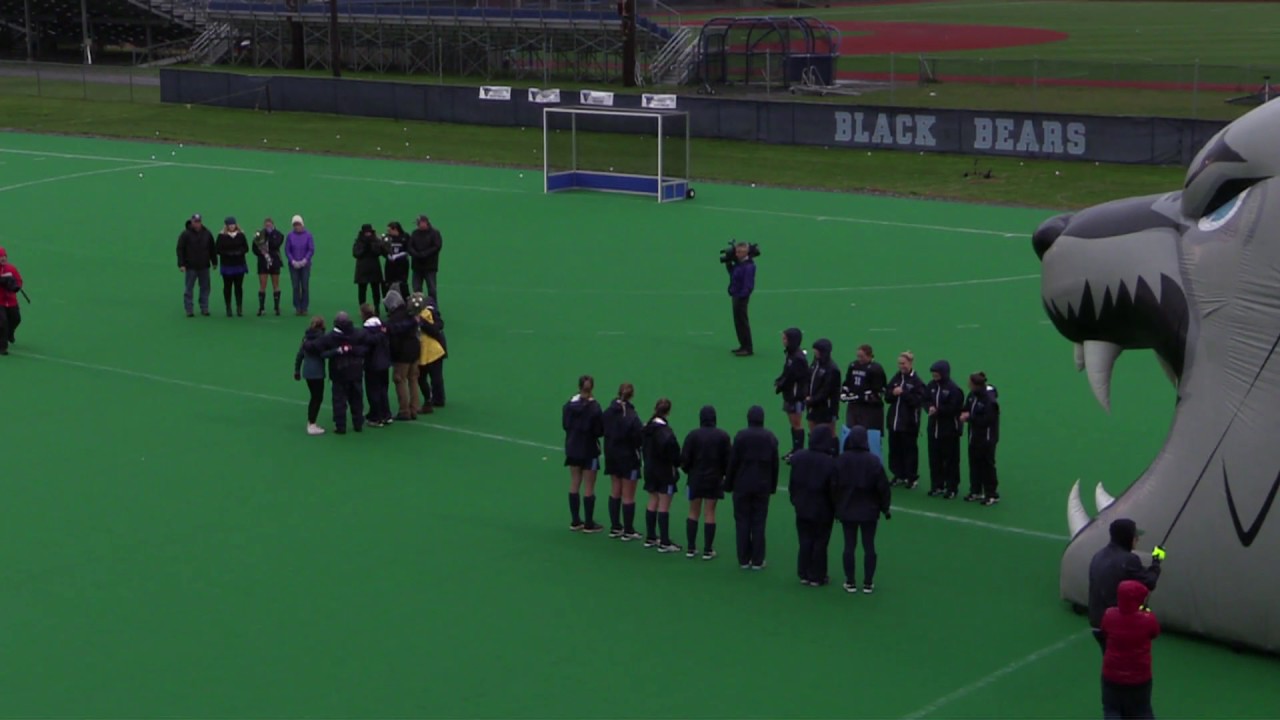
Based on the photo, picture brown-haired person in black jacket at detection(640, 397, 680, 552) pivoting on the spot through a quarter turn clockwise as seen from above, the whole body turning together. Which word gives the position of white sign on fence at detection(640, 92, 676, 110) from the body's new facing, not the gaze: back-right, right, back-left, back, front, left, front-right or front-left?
back-left

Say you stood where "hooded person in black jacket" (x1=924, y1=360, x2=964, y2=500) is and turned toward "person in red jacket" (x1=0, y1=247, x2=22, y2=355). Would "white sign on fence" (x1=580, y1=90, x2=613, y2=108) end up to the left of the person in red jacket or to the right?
right

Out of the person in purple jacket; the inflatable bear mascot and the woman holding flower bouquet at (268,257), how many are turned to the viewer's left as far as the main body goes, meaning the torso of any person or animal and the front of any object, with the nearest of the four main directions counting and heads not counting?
1

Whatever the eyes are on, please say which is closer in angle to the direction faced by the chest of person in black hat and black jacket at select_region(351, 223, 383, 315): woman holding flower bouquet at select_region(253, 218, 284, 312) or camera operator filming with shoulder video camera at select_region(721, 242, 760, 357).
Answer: the camera operator filming with shoulder video camera

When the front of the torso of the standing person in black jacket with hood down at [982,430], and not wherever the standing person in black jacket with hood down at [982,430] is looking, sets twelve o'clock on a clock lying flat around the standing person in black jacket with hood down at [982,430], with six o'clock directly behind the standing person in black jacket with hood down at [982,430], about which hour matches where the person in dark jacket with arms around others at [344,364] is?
the person in dark jacket with arms around others at [344,364] is roughly at 2 o'clock from the standing person in black jacket with hood down at [982,430].

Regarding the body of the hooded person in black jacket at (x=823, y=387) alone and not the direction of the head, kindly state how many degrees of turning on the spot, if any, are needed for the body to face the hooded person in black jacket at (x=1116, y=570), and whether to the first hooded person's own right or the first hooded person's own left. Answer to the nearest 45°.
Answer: approximately 45° to the first hooded person's own left

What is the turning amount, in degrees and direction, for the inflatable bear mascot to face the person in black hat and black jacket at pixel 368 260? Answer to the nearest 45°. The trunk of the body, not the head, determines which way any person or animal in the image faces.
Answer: approximately 45° to its right

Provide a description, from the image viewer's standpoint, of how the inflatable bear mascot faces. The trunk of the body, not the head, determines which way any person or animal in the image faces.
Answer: facing to the left of the viewer

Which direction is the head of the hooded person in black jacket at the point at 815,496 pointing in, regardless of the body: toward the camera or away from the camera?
away from the camera

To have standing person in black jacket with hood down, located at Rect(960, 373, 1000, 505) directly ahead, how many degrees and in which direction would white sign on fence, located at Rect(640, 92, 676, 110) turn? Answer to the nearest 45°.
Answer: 0° — it already faces them

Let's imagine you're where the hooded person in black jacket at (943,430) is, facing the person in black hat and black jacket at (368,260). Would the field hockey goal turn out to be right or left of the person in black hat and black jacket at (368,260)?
right

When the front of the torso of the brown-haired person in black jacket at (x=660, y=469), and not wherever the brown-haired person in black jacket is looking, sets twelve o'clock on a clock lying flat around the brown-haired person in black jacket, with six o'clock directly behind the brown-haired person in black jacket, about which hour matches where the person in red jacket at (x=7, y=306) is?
The person in red jacket is roughly at 9 o'clock from the brown-haired person in black jacket.

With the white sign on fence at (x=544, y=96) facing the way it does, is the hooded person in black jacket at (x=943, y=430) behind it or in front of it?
in front

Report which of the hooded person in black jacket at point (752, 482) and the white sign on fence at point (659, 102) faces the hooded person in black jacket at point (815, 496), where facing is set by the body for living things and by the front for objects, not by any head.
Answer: the white sign on fence

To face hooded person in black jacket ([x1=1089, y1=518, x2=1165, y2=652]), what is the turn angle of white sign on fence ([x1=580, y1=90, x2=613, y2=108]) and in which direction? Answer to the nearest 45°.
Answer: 0° — it already faces them

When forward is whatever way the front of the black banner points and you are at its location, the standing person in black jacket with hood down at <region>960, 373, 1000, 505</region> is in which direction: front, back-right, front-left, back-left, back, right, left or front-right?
front

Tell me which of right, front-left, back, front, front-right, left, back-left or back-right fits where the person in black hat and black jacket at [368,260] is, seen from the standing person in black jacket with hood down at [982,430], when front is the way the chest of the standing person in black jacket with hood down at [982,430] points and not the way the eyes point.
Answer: right

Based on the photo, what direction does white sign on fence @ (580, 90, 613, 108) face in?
toward the camera
